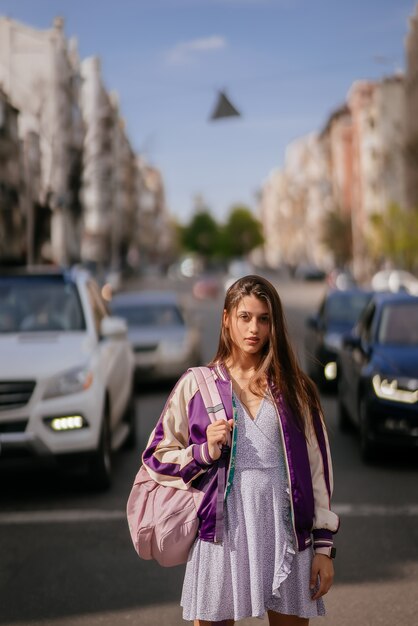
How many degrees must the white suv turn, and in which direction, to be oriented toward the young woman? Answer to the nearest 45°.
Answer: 0° — it already faces them

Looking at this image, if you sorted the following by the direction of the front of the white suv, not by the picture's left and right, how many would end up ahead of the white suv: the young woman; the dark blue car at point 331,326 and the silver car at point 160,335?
1

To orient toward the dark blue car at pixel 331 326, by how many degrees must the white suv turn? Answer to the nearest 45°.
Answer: approximately 135° to its left

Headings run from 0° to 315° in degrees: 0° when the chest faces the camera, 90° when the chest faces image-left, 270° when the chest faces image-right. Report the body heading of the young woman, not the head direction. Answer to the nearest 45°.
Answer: approximately 0°

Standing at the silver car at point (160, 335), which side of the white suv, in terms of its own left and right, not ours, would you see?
back

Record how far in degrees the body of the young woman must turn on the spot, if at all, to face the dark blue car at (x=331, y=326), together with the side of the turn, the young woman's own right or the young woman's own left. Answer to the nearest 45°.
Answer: approximately 180°

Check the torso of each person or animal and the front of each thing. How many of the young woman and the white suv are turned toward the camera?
2

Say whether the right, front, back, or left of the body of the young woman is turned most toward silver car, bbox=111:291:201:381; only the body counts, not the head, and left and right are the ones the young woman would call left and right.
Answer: back
